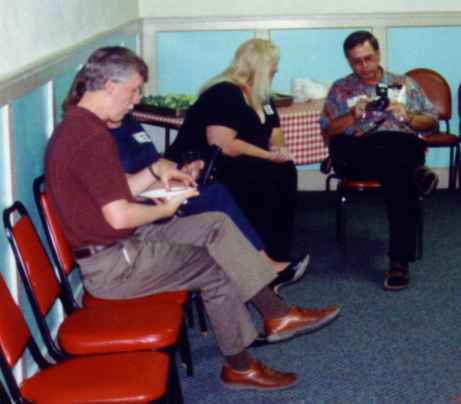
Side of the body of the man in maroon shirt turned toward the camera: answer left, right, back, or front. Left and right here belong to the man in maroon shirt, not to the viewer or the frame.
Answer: right

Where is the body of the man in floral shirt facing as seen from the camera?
toward the camera

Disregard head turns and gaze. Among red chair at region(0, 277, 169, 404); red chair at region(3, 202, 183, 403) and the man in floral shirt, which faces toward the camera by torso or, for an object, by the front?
the man in floral shirt

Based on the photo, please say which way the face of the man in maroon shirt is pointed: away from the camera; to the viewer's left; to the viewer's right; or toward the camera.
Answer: to the viewer's right

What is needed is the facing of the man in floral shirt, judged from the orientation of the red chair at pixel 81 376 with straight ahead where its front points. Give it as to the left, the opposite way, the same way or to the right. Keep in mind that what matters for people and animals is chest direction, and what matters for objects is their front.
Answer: to the right

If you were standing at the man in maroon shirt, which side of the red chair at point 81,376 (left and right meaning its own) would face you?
left

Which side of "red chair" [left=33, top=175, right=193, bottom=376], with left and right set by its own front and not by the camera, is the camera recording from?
right

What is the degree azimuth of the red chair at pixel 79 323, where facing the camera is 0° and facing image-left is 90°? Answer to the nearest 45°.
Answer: approximately 270°

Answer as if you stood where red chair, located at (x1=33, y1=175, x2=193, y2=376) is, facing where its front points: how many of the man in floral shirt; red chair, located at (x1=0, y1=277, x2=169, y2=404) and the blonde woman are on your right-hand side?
1

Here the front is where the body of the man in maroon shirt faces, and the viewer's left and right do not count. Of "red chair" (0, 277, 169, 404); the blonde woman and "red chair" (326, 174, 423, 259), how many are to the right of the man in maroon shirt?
1

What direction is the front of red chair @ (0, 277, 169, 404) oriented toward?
to the viewer's right
